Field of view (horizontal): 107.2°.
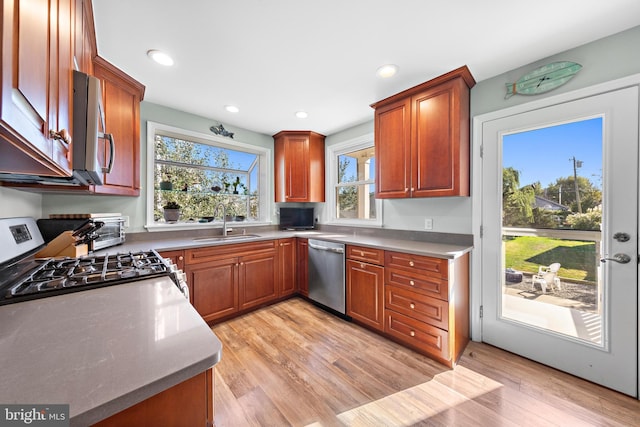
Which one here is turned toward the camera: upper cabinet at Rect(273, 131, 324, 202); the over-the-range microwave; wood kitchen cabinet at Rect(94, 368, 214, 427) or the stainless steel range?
the upper cabinet

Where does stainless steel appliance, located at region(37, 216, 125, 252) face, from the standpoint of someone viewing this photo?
facing the viewer and to the right of the viewer

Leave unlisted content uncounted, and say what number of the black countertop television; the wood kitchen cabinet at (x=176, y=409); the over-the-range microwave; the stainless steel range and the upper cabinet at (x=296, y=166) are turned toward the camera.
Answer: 2

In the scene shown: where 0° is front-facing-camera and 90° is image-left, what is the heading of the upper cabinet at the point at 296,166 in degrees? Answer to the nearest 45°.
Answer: approximately 0°

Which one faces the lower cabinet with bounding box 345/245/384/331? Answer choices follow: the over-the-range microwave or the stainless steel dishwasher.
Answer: the over-the-range microwave

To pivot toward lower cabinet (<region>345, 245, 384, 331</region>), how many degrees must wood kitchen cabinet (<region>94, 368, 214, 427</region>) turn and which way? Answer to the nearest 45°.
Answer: approximately 45° to its left

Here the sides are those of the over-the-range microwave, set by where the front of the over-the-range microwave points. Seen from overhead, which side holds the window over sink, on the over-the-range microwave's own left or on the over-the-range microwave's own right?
on the over-the-range microwave's own left

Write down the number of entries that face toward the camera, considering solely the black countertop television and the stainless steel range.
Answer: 1

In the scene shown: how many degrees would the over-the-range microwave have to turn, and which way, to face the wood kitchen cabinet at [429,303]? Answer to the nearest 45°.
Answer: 0° — it already faces it

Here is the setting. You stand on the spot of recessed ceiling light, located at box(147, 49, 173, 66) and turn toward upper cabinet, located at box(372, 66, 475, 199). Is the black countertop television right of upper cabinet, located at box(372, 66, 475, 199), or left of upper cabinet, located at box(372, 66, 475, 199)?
left

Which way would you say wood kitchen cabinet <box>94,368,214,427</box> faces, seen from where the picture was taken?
facing to the right of the viewer

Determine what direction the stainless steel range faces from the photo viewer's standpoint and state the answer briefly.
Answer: facing to the right of the viewer

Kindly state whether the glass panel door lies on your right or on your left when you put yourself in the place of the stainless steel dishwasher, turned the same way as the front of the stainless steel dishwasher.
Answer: on your left

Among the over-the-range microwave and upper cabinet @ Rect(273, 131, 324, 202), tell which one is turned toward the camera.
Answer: the upper cabinet

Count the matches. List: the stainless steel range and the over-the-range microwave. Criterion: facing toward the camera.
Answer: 0

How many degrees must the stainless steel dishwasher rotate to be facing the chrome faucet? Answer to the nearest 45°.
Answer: approximately 45° to its right

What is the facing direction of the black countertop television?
toward the camera

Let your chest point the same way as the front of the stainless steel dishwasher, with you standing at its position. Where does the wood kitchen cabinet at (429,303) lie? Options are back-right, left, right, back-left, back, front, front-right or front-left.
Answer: left

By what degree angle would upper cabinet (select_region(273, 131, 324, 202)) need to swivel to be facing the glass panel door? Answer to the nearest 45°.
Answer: approximately 45° to its left

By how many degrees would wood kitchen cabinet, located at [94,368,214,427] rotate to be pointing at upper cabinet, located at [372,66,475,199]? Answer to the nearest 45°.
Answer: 0° — it already faces it
